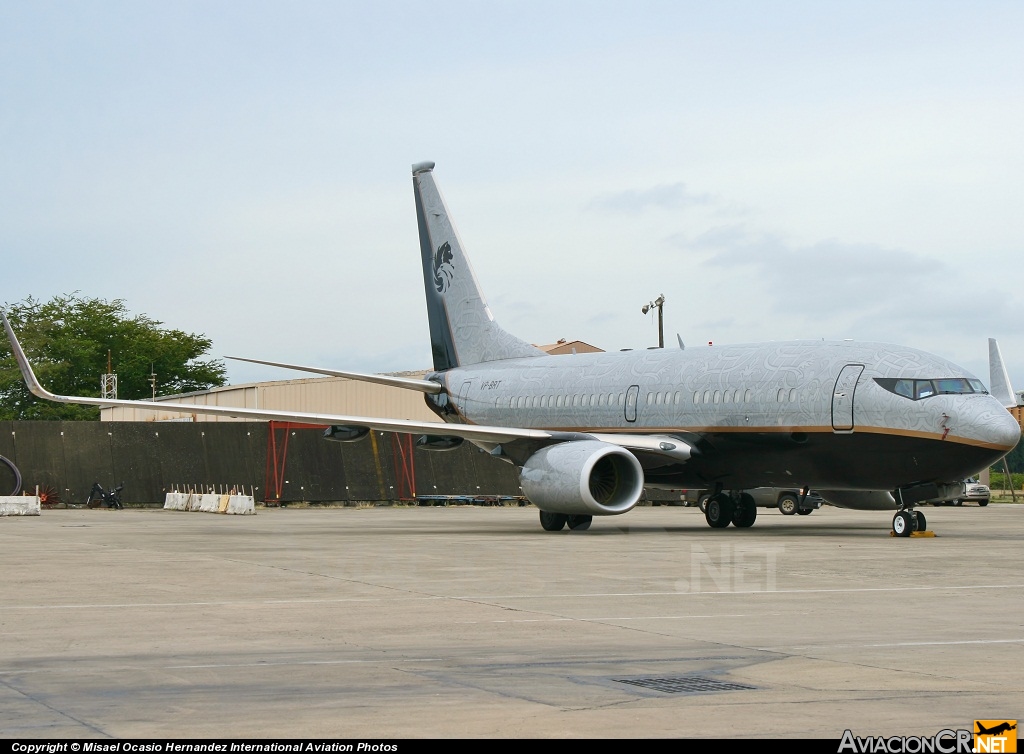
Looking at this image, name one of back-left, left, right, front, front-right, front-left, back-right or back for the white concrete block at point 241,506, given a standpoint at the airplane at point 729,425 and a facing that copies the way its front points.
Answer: back

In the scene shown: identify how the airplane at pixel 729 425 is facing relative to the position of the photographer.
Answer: facing the viewer and to the right of the viewer

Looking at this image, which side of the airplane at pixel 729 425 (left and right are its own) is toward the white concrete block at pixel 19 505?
back

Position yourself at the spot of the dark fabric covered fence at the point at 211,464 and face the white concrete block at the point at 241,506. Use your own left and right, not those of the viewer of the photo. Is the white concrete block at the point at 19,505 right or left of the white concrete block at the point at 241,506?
right

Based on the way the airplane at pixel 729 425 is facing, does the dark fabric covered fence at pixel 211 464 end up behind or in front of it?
behind
